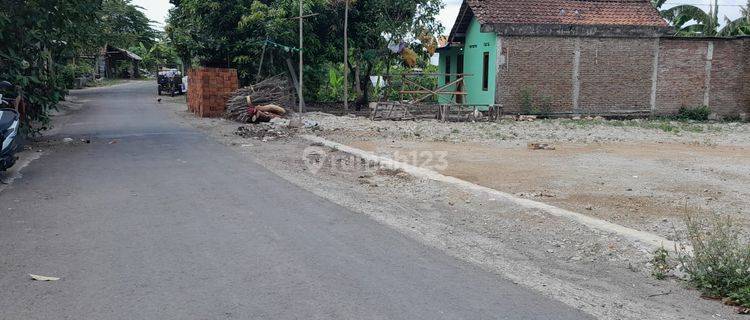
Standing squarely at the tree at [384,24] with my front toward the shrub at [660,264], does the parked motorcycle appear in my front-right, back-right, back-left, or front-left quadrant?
front-right

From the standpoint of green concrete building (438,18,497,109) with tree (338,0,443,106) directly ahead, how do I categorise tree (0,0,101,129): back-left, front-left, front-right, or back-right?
front-left

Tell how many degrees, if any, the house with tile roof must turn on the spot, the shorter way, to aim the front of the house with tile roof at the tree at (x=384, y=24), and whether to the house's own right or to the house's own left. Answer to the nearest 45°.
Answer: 0° — it already faces it

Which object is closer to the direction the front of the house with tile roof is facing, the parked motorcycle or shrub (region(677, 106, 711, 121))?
the parked motorcycle

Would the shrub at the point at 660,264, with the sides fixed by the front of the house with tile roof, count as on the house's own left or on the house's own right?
on the house's own left

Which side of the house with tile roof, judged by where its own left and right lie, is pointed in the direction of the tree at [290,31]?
front

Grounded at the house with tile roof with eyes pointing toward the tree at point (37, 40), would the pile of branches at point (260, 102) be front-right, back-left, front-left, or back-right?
front-right

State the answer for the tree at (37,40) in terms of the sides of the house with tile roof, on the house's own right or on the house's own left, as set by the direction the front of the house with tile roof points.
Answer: on the house's own left

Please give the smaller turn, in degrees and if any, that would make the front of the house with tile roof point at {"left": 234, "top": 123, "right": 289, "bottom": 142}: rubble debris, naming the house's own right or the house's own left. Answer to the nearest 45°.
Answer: approximately 45° to the house's own left

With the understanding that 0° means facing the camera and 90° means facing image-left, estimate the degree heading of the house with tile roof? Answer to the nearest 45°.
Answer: approximately 90°

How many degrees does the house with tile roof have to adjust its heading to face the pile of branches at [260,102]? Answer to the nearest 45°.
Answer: approximately 45° to its left
